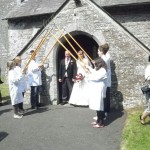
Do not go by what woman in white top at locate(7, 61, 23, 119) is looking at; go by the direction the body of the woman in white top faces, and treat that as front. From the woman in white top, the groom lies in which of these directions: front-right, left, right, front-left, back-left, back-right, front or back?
front-left

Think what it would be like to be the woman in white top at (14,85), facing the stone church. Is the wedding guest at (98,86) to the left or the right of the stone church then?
right

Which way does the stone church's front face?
toward the camera

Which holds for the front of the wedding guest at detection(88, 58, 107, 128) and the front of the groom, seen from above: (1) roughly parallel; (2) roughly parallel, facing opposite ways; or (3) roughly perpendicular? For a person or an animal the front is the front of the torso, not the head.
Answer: roughly perpendicular

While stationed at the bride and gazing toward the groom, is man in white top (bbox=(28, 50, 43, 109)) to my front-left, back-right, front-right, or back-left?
front-left

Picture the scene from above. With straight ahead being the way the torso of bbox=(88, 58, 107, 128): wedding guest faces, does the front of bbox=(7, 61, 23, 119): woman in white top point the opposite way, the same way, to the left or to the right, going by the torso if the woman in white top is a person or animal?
the opposite way

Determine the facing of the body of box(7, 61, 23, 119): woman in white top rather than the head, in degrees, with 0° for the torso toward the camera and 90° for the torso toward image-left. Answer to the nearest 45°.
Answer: approximately 270°

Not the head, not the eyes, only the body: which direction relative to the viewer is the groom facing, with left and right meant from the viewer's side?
facing the viewer

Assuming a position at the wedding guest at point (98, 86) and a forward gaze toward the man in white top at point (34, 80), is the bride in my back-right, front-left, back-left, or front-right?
front-right

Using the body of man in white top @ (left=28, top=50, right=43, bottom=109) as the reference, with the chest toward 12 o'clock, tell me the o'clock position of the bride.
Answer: The bride is roughly at 12 o'clock from the man in white top.

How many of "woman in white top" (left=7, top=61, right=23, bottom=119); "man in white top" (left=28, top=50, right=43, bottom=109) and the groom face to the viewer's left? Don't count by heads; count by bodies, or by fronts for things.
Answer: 0

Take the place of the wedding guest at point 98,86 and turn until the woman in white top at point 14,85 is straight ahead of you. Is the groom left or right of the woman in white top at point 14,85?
right

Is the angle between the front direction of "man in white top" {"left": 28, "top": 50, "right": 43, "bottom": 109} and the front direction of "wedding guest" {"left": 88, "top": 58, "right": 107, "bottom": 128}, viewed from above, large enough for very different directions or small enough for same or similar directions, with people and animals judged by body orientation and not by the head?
very different directions

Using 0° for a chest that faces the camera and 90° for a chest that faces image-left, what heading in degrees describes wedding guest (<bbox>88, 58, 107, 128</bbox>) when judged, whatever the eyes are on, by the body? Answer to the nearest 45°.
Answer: approximately 90°

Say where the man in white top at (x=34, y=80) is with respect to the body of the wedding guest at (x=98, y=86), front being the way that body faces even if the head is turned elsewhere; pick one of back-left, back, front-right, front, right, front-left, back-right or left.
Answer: front-right

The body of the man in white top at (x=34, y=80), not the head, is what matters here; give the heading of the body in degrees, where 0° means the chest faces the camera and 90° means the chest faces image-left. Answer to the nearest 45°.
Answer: approximately 270°
